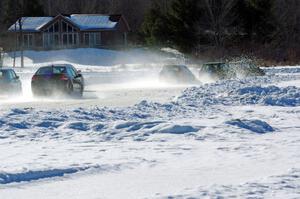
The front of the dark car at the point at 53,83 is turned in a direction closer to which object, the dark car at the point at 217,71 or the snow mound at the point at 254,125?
the dark car

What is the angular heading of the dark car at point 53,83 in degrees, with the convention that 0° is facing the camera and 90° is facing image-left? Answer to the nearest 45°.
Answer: approximately 225°

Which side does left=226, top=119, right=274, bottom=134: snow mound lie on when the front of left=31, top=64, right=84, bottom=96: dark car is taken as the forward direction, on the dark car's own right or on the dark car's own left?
on the dark car's own right

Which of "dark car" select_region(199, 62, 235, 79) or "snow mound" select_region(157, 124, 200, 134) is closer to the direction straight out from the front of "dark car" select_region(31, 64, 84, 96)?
the dark car

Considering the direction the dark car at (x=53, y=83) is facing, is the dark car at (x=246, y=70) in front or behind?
in front

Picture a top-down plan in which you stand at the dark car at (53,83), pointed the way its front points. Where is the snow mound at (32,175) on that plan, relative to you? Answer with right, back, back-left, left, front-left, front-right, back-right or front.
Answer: back-right

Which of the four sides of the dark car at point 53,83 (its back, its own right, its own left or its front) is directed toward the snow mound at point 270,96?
right

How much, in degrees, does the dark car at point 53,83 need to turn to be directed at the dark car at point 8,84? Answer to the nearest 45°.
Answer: approximately 90° to its left

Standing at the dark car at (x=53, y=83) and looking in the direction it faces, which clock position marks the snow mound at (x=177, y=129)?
The snow mound is roughly at 4 o'clock from the dark car.

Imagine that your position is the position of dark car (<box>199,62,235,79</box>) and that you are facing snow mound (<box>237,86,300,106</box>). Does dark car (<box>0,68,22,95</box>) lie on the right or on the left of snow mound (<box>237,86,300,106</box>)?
right

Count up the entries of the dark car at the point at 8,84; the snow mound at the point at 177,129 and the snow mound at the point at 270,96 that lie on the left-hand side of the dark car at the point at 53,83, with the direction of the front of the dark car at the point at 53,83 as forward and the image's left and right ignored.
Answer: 1

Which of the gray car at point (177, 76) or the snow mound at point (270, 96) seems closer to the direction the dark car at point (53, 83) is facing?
the gray car
